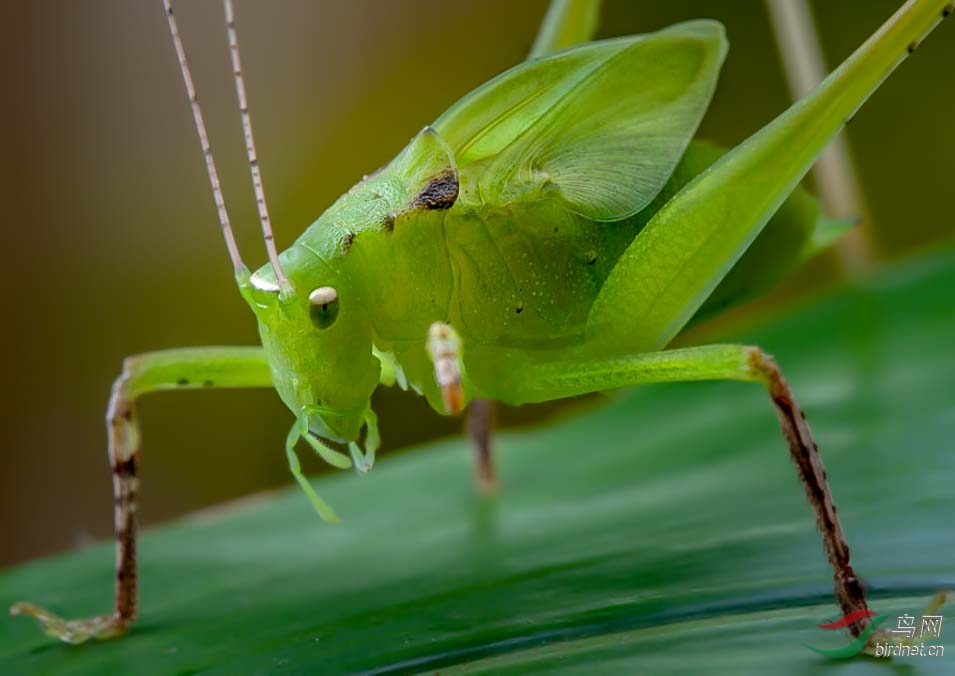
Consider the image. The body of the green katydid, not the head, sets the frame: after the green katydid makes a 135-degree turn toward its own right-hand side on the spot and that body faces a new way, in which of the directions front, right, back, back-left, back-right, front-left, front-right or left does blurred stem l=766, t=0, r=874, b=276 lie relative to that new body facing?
front-right

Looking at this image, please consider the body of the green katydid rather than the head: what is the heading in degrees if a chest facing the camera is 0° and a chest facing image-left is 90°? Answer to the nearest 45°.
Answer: approximately 45°
